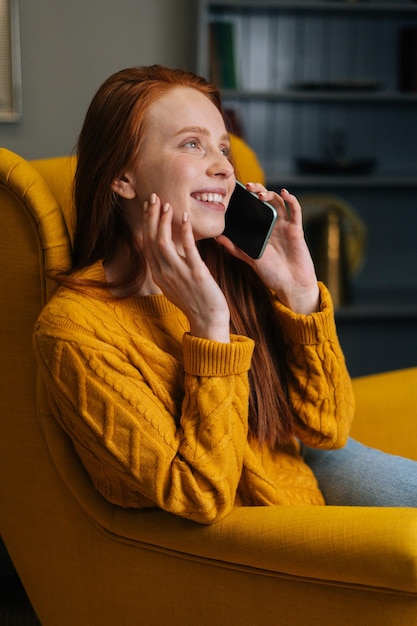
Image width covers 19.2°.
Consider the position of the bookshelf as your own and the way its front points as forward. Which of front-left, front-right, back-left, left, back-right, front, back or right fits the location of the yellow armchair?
front

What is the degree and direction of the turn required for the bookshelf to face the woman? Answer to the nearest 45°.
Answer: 0° — it already faces them

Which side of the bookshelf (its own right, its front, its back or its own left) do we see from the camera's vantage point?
front
